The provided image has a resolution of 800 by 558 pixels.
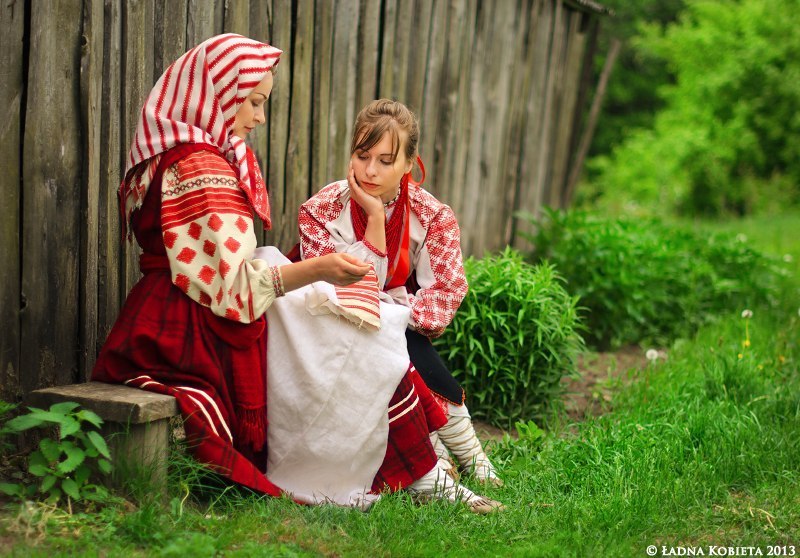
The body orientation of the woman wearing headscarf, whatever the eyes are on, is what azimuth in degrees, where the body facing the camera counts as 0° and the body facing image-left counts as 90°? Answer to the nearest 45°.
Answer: approximately 270°

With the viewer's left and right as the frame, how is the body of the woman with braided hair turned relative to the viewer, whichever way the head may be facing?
facing the viewer

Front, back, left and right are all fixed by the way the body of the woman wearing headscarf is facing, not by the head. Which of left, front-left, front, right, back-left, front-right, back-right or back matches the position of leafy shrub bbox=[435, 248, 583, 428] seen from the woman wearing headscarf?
front-left

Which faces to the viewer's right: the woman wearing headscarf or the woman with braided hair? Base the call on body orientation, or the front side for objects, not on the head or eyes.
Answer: the woman wearing headscarf

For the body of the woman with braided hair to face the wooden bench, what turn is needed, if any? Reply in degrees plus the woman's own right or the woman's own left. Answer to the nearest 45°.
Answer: approximately 45° to the woman's own right

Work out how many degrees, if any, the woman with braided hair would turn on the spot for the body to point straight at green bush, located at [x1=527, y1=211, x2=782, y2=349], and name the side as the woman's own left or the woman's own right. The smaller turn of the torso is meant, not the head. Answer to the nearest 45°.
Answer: approximately 135° to the woman's own left

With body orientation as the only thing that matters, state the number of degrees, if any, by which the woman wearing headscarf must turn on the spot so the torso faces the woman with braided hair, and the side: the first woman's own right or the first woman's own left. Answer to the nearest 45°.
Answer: approximately 45° to the first woman's own left

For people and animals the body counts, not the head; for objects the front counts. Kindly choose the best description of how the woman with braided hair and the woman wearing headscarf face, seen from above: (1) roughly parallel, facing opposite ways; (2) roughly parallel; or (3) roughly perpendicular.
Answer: roughly perpendicular

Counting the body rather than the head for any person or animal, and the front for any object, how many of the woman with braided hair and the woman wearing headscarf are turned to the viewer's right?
1

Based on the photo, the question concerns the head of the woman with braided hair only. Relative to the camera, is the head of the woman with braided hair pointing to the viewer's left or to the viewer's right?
to the viewer's left

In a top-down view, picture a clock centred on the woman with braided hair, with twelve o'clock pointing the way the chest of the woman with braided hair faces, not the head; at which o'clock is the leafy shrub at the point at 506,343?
The leafy shrub is roughly at 7 o'clock from the woman with braided hair.

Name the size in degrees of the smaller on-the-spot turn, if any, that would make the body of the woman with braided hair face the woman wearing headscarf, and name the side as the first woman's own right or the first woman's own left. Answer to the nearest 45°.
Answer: approximately 45° to the first woman's own right

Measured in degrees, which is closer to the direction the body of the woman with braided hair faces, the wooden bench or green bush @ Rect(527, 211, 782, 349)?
the wooden bench

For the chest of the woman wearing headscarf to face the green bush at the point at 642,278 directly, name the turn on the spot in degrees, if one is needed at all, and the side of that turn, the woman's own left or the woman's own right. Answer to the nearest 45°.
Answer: approximately 45° to the woman's own left

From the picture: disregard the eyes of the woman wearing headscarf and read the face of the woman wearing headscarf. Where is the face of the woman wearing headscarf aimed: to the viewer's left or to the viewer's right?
to the viewer's right
